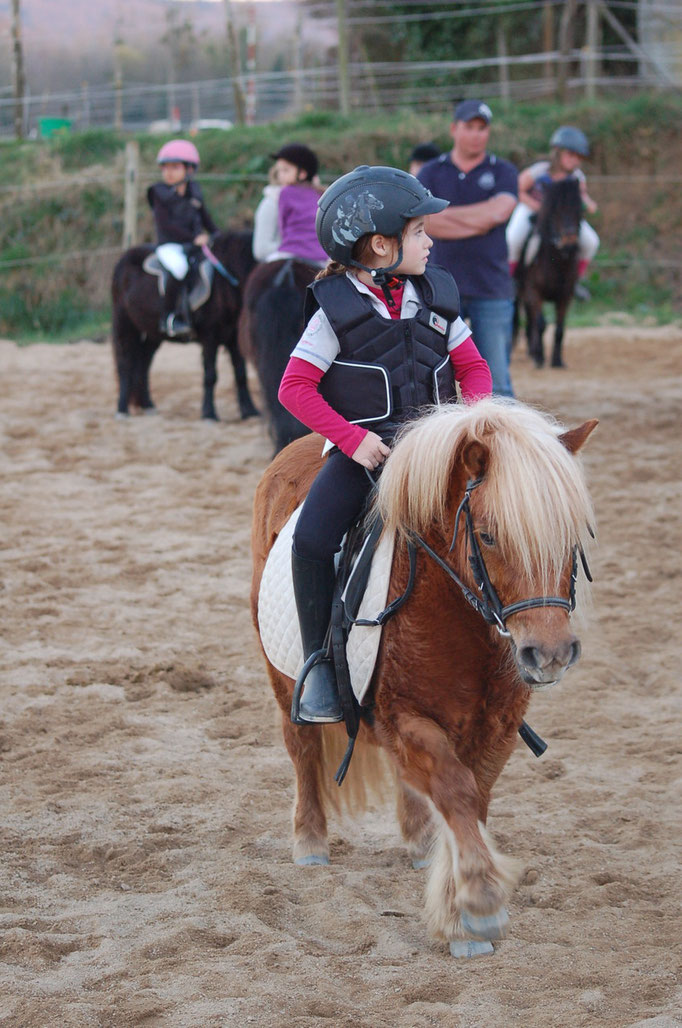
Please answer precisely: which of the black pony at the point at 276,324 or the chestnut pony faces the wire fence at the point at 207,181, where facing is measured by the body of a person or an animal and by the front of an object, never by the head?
the black pony

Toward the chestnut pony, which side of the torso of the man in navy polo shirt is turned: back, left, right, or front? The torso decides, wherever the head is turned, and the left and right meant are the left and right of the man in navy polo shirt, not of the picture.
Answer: front

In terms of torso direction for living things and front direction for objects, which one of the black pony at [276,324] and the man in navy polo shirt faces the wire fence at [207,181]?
the black pony

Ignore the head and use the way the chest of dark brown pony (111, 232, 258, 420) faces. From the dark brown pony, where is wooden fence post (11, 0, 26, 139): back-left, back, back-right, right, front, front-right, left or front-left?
left

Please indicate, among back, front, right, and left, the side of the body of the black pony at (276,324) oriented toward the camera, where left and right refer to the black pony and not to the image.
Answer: back

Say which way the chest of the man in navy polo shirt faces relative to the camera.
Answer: toward the camera

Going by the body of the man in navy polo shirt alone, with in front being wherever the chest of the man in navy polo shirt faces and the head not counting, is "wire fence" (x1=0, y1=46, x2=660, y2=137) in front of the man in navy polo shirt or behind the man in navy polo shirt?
behind

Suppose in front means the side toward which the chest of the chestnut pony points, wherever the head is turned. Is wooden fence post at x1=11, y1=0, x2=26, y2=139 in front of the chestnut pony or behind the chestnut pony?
behind

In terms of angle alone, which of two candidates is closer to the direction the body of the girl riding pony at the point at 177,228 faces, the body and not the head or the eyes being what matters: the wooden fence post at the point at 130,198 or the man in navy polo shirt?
the man in navy polo shirt

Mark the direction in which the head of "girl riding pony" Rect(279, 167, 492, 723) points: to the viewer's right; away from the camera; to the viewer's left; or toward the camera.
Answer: to the viewer's right

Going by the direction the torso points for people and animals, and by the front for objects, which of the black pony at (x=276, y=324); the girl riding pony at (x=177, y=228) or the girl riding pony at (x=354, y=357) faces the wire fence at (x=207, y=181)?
the black pony

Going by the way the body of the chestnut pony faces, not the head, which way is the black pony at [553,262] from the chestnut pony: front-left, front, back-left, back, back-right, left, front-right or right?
back-left

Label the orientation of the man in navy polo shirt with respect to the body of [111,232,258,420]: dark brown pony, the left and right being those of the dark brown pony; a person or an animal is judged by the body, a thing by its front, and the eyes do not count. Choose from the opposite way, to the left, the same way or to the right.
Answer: to the right

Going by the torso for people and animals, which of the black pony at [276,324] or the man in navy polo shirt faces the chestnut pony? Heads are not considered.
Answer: the man in navy polo shirt

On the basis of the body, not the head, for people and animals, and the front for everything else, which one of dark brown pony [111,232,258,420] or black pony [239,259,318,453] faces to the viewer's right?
the dark brown pony
